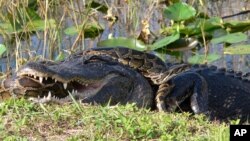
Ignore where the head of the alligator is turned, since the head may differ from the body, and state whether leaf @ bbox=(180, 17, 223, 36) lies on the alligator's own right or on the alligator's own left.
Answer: on the alligator's own right

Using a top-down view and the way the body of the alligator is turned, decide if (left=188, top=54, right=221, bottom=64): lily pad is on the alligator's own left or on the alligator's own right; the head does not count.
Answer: on the alligator's own right

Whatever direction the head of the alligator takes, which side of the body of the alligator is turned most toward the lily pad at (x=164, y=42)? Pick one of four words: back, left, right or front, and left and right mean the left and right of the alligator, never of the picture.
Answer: right

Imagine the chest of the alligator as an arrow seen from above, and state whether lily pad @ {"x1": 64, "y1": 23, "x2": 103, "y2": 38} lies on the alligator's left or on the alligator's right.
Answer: on the alligator's right

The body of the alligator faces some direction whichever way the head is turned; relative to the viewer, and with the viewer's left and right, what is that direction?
facing to the left of the viewer

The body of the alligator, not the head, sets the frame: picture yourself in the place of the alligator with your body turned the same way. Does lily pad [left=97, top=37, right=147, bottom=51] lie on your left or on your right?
on your right

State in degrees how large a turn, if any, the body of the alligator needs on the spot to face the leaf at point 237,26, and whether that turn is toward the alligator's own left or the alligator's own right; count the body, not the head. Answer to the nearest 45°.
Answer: approximately 135° to the alligator's own right
